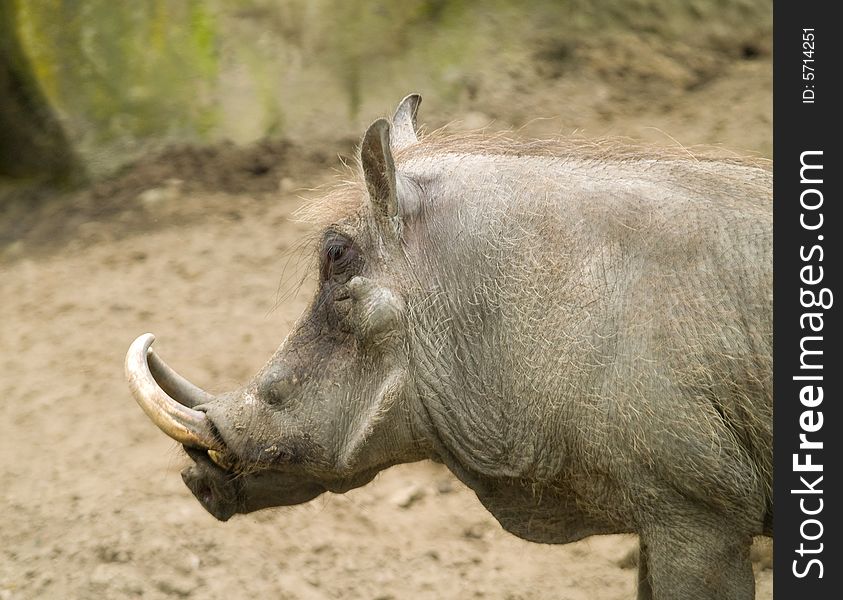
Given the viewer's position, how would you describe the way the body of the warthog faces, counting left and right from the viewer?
facing to the left of the viewer

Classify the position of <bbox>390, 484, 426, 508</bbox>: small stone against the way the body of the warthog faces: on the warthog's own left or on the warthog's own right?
on the warthog's own right
